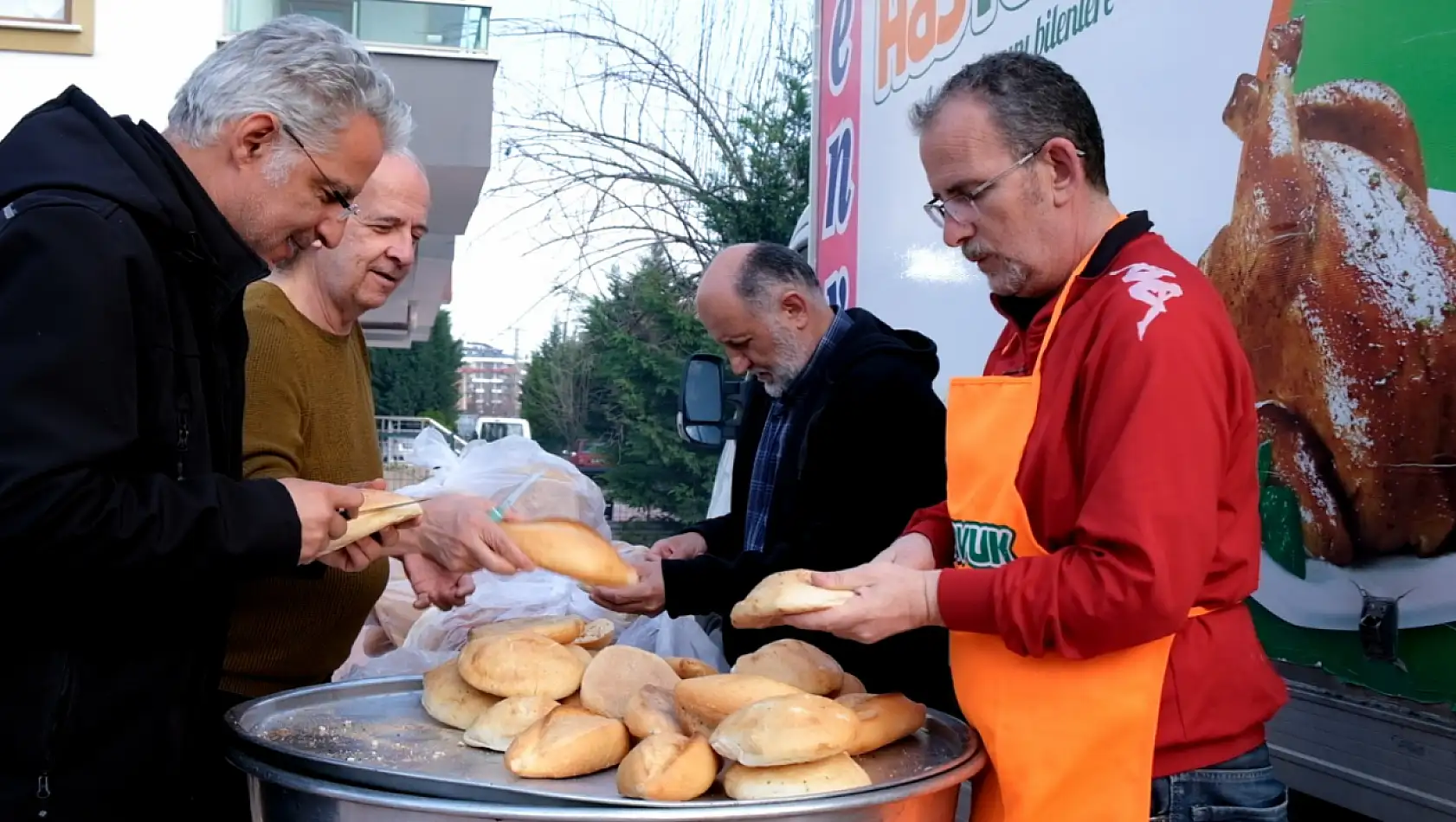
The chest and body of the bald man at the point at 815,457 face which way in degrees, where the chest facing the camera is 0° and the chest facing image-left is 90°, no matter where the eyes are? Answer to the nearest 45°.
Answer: approximately 45°

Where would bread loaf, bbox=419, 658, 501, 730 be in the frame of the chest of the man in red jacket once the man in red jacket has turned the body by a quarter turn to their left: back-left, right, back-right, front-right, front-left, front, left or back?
right

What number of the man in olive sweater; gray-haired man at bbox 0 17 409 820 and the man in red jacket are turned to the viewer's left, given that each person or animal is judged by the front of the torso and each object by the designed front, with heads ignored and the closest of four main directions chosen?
1

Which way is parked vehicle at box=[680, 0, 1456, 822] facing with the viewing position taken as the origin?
facing away from the viewer and to the left of the viewer

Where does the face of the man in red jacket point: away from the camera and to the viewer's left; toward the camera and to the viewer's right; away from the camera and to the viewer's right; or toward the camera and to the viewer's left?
toward the camera and to the viewer's left

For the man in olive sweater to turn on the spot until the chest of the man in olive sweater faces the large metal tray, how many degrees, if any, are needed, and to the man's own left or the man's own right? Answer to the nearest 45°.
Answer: approximately 45° to the man's own right

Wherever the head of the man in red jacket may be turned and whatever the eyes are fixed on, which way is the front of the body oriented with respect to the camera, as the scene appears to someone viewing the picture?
to the viewer's left

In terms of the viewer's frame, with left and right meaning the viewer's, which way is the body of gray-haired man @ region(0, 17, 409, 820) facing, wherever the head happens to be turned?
facing to the right of the viewer

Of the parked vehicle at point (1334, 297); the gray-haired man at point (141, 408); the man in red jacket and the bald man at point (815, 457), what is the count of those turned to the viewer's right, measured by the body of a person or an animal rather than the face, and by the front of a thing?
1

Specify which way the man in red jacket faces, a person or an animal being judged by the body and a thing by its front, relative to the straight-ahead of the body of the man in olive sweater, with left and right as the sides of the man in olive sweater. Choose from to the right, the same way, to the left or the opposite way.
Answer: the opposite way

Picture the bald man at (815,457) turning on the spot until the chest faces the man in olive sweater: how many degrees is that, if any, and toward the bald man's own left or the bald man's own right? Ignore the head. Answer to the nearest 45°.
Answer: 0° — they already face them

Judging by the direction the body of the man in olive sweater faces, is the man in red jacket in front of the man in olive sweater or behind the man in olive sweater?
in front

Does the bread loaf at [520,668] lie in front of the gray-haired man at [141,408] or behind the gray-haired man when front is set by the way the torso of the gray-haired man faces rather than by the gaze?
in front

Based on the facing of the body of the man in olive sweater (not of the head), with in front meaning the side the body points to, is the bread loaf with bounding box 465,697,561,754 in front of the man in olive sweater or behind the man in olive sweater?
in front
